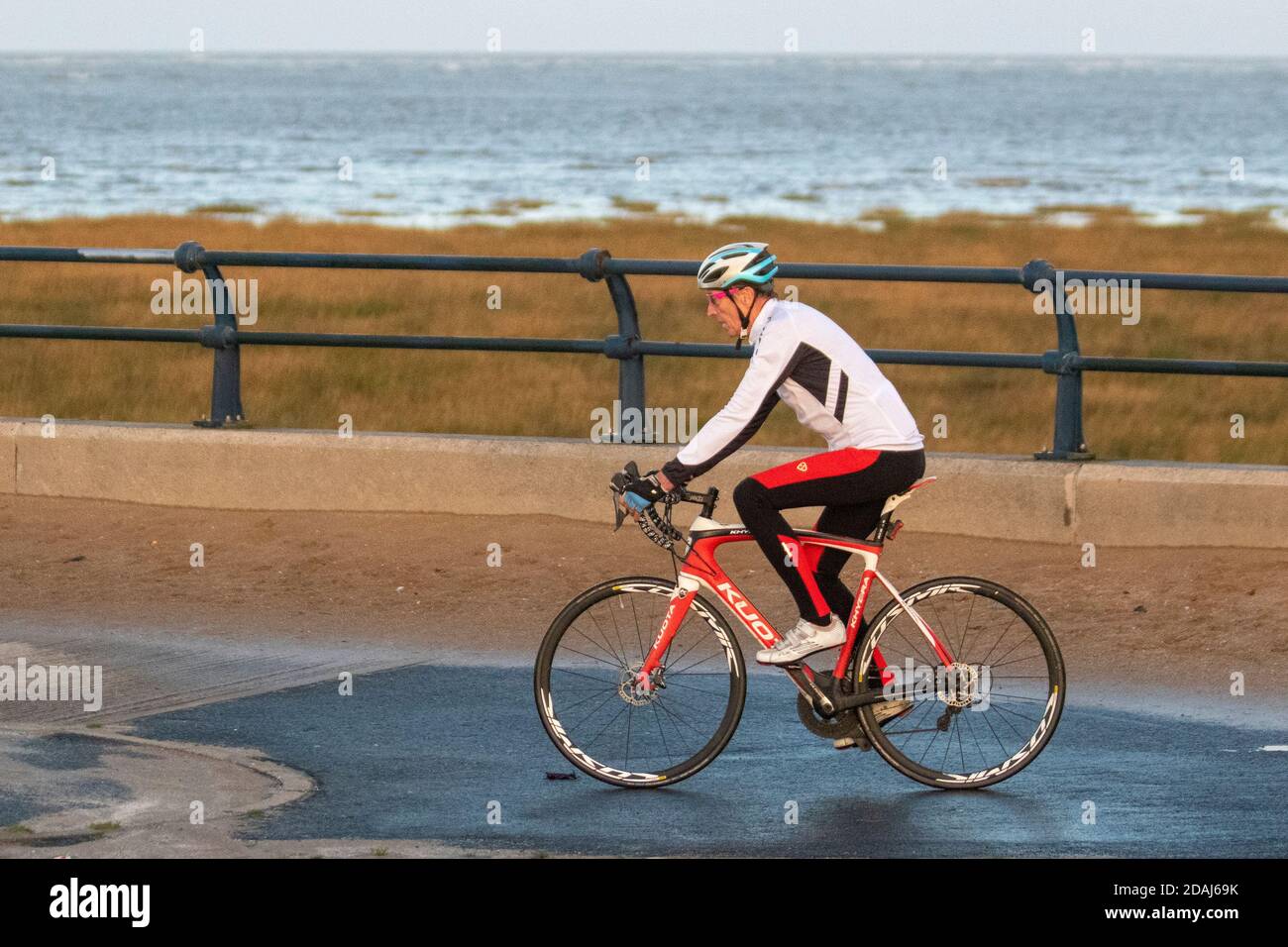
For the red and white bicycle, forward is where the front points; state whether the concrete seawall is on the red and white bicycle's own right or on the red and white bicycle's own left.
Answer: on the red and white bicycle's own right

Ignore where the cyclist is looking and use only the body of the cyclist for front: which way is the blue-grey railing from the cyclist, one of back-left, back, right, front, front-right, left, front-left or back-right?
right

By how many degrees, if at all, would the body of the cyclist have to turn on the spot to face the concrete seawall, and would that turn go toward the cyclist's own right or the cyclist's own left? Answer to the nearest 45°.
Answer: approximately 90° to the cyclist's own right

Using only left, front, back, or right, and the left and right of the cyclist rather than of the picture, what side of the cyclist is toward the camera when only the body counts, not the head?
left

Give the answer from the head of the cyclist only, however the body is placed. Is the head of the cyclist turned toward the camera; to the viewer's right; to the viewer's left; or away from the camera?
to the viewer's left

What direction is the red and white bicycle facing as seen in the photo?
to the viewer's left
